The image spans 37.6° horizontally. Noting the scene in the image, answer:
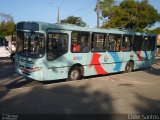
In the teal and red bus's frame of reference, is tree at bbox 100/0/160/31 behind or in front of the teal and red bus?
behind

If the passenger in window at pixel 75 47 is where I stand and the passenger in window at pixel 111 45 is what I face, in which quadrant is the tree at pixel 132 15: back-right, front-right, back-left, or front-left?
front-left

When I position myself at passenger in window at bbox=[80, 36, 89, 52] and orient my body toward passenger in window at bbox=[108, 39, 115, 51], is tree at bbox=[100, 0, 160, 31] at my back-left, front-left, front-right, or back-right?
front-left

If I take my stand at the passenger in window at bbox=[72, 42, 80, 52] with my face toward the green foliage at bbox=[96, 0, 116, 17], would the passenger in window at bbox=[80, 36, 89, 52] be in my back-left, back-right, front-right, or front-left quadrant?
front-right

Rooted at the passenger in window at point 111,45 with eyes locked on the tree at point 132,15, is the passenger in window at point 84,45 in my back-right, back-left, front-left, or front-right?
back-left

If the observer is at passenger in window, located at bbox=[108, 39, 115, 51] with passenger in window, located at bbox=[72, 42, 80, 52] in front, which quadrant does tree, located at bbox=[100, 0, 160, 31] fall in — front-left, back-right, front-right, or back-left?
back-right

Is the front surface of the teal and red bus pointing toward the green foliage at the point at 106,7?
no

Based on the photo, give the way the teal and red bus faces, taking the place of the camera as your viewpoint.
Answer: facing the viewer and to the left of the viewer

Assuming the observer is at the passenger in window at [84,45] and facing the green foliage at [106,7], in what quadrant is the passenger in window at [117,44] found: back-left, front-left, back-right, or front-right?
front-right

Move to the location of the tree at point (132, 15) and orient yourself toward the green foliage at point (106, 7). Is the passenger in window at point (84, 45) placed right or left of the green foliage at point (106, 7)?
left
